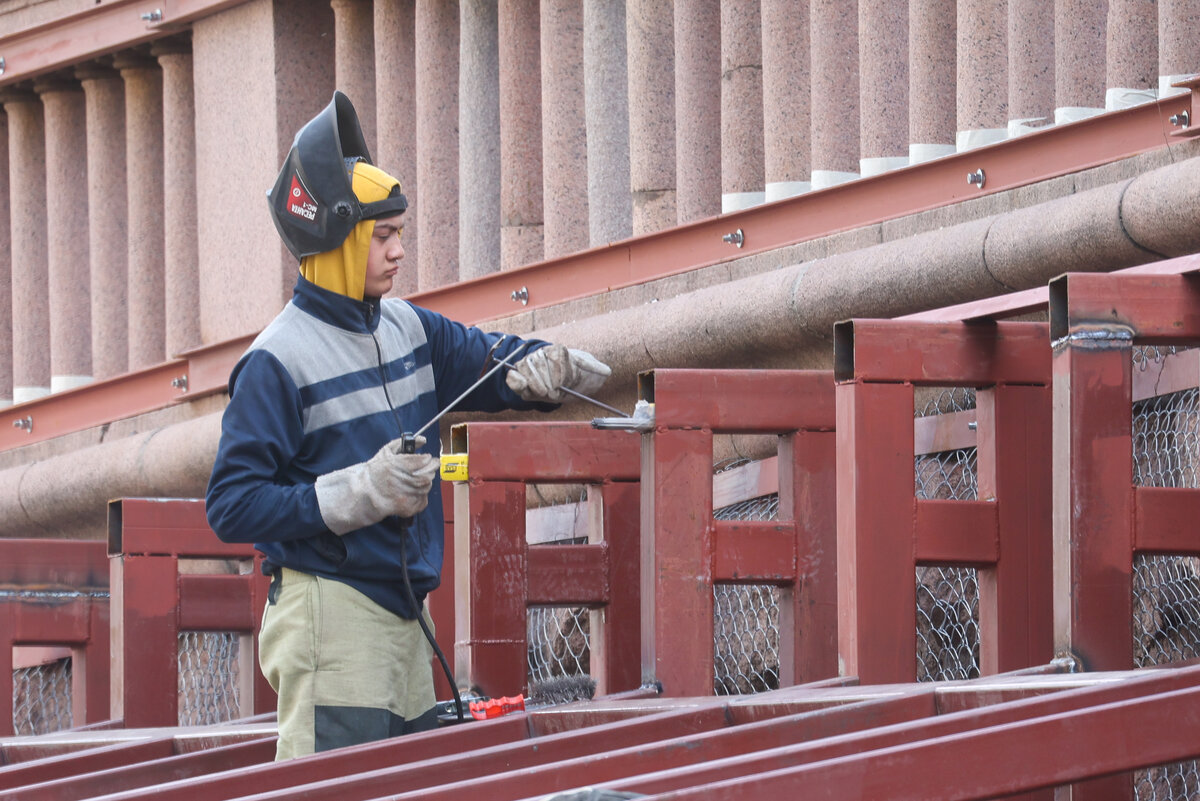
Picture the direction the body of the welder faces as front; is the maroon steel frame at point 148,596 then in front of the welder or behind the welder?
behind

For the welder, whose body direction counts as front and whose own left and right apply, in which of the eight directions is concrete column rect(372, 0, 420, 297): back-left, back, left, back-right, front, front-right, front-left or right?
back-left

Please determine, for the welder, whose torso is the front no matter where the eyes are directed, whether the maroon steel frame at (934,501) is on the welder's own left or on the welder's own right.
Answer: on the welder's own left

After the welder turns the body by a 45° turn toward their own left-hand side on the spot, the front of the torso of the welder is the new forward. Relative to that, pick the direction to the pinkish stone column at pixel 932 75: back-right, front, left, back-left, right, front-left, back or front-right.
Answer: front-left

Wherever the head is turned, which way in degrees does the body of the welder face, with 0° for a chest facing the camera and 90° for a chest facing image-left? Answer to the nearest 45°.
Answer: approximately 315°

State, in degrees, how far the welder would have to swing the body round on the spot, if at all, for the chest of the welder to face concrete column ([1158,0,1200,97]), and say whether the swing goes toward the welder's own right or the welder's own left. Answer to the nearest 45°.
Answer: approximately 90° to the welder's own left

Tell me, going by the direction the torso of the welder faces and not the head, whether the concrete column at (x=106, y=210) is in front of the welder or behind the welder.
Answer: behind

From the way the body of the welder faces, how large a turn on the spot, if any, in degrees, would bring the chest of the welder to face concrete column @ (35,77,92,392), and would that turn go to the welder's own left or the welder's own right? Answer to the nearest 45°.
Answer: approximately 135° to the welder's own left

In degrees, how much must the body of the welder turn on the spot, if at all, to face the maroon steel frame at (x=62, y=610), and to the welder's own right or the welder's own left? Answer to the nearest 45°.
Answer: approximately 135° to the welder's own left

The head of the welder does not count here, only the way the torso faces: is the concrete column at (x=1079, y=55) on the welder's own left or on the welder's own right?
on the welder's own left
